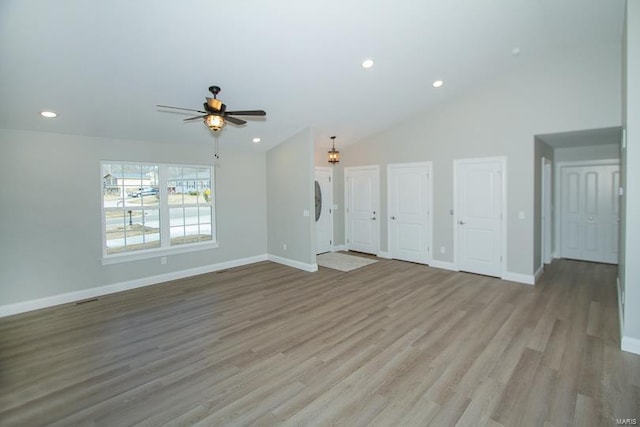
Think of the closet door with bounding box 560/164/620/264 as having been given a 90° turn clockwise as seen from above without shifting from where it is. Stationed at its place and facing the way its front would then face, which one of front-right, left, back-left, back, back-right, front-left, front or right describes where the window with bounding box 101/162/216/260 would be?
front-left

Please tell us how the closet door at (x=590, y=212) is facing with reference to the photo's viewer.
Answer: facing the viewer

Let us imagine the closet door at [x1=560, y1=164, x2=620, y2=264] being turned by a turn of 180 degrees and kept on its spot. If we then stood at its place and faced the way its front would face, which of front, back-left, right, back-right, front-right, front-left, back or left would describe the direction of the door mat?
back-left

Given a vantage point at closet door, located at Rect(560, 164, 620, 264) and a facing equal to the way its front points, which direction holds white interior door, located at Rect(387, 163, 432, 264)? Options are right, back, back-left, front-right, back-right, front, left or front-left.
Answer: front-right

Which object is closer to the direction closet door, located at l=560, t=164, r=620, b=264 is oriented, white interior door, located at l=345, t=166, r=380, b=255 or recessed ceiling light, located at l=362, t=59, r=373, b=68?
the recessed ceiling light

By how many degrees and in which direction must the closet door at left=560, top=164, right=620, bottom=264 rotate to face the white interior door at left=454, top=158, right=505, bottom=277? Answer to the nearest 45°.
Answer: approximately 45° to its right

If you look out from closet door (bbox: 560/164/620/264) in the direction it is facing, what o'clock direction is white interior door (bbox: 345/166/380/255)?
The white interior door is roughly at 2 o'clock from the closet door.

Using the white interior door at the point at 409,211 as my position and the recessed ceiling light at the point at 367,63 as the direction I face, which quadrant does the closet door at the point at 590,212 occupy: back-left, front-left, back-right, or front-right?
back-left
